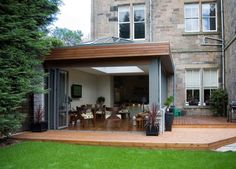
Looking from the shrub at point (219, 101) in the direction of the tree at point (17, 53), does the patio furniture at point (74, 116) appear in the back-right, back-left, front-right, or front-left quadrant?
front-right

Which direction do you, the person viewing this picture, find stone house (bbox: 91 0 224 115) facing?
facing the viewer

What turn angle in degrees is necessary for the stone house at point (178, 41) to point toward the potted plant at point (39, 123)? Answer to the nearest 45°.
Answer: approximately 45° to its right

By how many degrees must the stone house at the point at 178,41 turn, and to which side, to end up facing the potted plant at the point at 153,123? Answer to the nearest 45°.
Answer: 0° — it already faces it

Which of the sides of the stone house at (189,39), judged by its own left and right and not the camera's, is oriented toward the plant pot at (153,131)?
front

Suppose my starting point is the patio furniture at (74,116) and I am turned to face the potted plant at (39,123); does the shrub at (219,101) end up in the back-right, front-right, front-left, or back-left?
back-left
